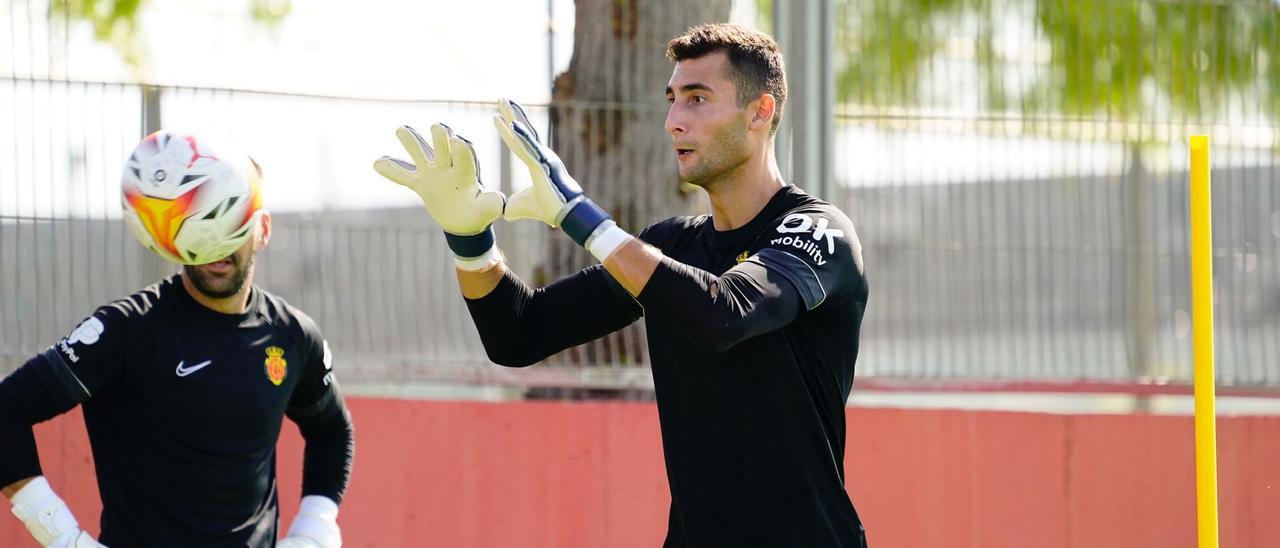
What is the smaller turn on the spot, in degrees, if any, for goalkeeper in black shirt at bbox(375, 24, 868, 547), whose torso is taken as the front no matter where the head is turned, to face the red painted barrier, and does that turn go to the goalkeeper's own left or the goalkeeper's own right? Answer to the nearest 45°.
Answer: approximately 135° to the goalkeeper's own right

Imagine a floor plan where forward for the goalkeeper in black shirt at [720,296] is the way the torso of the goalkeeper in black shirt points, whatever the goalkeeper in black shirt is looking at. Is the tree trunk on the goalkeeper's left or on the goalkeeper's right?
on the goalkeeper's right

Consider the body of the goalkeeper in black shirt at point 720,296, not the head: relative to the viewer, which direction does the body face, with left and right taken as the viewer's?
facing the viewer and to the left of the viewer

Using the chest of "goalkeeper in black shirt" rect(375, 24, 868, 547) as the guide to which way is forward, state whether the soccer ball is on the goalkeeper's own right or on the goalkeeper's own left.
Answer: on the goalkeeper's own right

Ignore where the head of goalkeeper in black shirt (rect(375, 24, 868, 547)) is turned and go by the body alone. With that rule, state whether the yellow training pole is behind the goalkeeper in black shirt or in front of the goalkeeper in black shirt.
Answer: behind
